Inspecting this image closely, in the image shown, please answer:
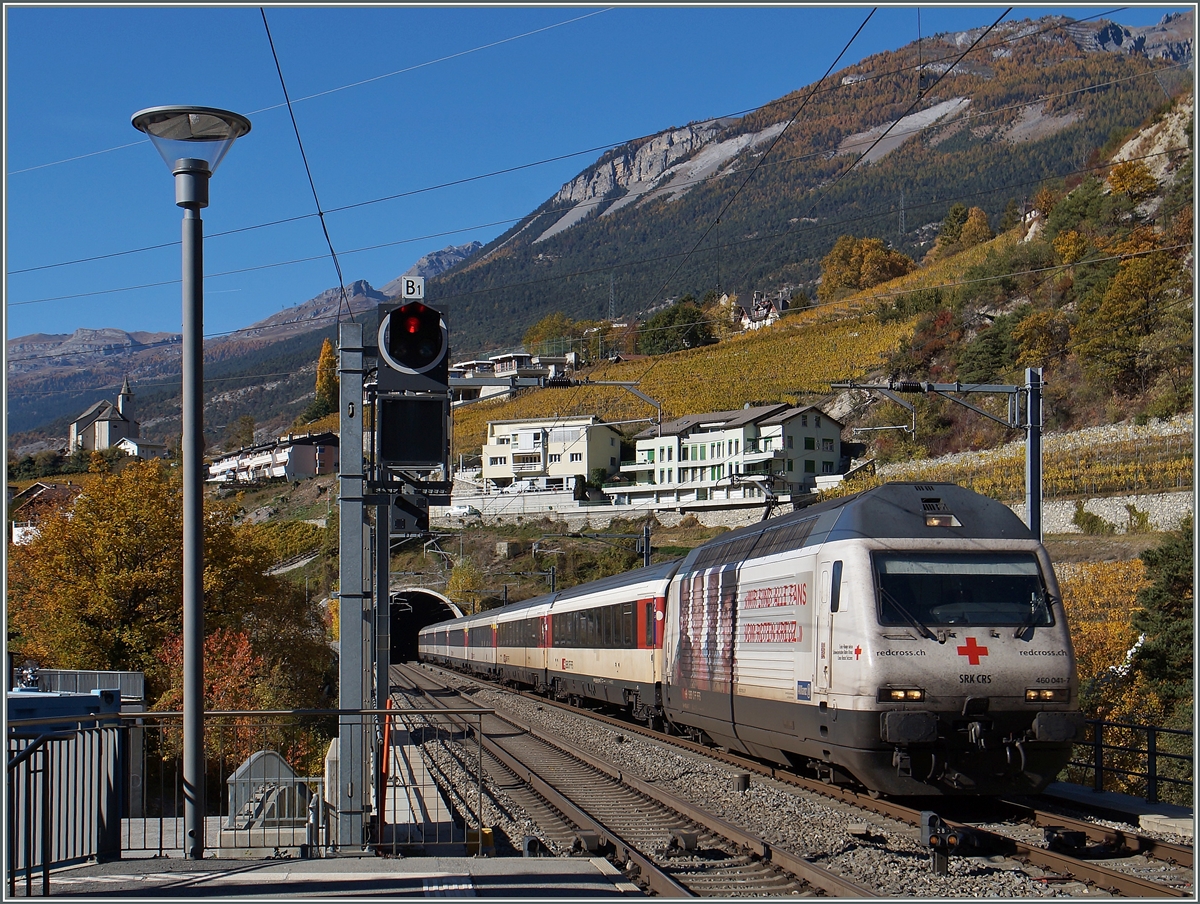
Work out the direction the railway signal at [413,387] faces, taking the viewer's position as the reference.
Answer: facing the viewer

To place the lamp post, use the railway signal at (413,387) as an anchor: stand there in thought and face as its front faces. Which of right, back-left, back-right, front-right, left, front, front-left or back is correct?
front-right

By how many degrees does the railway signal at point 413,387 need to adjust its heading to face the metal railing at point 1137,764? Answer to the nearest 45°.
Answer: approximately 135° to its left

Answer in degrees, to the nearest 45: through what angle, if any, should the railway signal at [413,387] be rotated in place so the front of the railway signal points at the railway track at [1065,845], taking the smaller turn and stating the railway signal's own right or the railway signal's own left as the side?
approximately 90° to the railway signal's own left

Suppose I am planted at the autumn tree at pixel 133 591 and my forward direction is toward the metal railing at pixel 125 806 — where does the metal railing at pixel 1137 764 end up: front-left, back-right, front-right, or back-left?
front-left

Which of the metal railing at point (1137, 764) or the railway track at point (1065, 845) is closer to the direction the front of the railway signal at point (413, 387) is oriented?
the railway track
